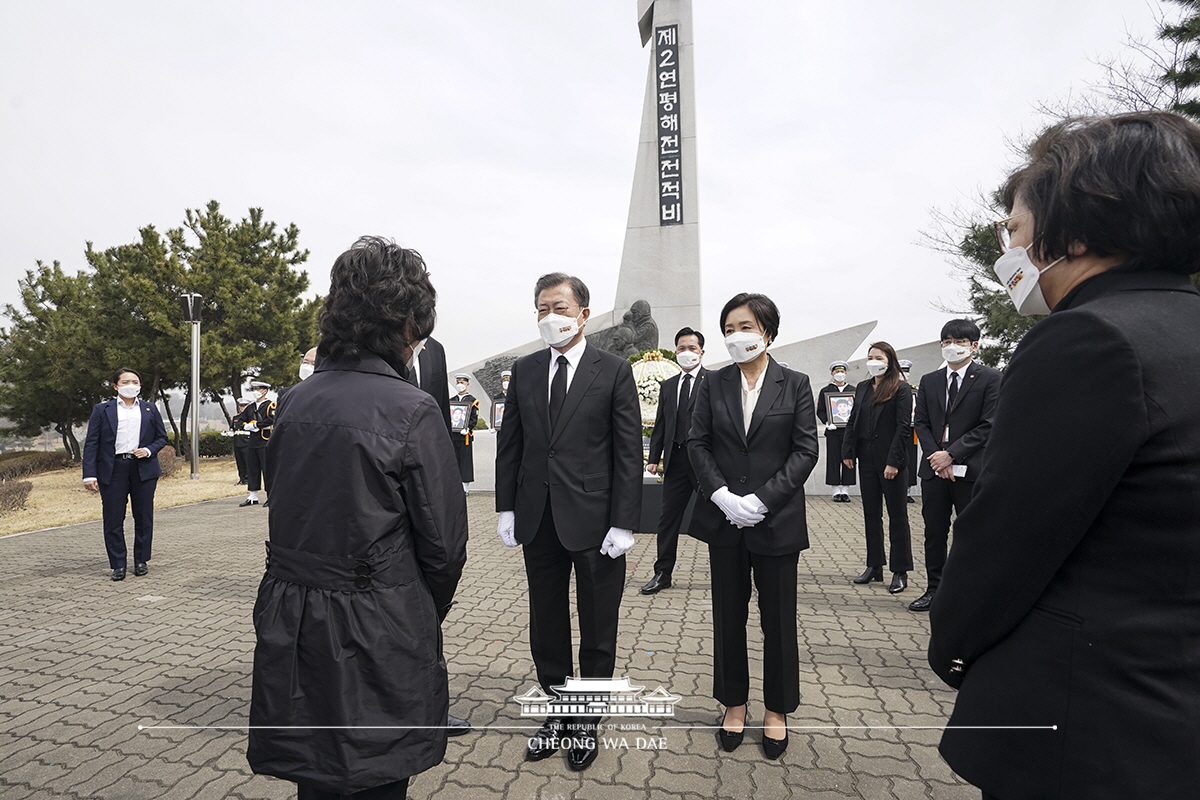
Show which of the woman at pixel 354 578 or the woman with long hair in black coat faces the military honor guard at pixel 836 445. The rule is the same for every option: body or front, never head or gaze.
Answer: the woman

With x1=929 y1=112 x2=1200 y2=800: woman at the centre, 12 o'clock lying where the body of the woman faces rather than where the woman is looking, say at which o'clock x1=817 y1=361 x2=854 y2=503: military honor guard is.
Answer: The military honor guard is roughly at 1 o'clock from the woman.

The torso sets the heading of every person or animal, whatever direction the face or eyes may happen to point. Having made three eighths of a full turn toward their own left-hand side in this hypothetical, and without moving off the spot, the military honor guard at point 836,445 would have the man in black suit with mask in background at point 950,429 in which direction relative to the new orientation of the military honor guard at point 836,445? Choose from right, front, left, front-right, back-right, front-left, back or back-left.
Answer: back-right

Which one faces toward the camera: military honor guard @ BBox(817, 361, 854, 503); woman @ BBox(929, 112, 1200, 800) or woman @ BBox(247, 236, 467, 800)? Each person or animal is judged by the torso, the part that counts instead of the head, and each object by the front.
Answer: the military honor guard

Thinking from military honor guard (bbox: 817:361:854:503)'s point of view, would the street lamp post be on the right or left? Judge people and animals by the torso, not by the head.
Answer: on their right

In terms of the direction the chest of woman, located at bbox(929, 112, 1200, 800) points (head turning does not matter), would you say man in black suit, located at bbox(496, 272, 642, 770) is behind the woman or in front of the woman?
in front

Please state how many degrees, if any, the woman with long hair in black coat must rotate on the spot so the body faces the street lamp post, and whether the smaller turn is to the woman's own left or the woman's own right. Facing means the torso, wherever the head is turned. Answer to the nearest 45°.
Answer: approximately 45° to the woman's own right

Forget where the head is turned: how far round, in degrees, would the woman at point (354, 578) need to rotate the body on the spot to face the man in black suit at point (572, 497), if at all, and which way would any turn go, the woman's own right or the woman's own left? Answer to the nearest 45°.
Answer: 0° — they already face them

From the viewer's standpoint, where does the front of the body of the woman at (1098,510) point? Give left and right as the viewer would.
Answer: facing away from the viewer and to the left of the viewer

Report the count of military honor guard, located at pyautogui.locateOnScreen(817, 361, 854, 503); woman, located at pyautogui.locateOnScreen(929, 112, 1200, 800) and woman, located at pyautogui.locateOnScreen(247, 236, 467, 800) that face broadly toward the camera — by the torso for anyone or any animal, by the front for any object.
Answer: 1

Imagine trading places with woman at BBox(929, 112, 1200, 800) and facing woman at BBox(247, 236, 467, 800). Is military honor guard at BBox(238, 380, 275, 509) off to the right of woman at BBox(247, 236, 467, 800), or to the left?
right

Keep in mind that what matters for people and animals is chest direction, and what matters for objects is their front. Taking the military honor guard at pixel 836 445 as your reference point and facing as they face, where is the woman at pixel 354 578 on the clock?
The woman is roughly at 12 o'clock from the military honor guard.

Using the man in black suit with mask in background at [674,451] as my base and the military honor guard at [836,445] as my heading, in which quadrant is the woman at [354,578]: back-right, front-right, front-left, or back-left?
back-right
